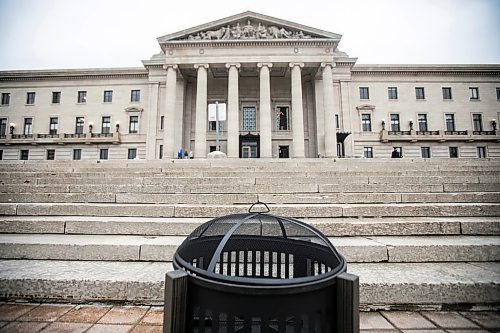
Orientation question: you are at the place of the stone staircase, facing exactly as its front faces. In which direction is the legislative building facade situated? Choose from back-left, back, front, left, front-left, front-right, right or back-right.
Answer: back

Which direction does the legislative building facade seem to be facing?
toward the camera

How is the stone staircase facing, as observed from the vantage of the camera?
facing the viewer

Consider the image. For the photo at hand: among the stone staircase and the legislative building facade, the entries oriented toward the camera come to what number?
2

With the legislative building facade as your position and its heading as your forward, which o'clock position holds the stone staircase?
The stone staircase is roughly at 12 o'clock from the legislative building facade.
